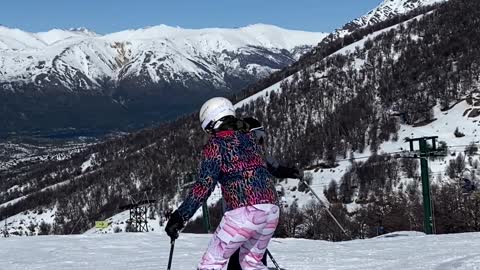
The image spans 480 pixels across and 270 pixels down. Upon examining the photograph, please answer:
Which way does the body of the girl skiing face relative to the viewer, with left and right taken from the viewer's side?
facing away from the viewer and to the left of the viewer
